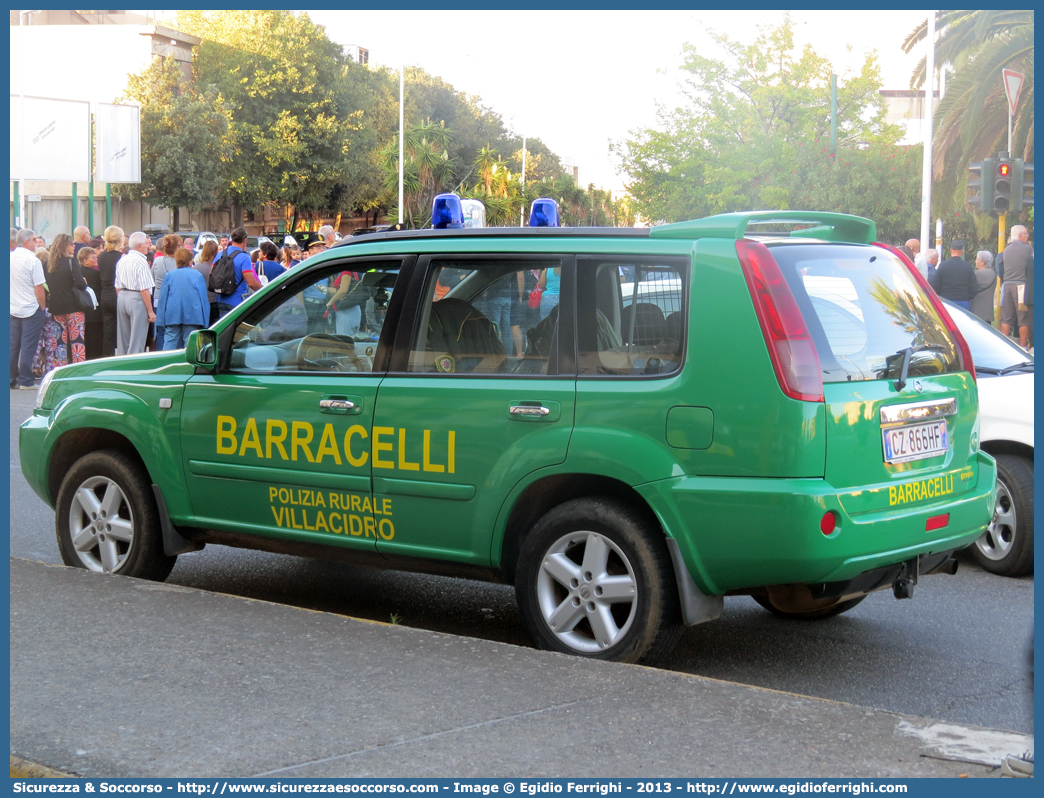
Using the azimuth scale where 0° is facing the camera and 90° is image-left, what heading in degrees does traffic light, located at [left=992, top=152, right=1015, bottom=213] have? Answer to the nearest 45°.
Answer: approximately 0°

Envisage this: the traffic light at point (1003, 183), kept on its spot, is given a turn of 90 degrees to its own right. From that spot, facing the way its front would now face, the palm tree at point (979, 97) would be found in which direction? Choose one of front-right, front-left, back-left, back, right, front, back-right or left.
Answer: right
